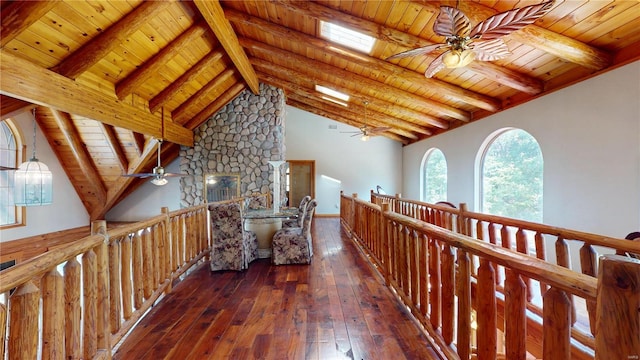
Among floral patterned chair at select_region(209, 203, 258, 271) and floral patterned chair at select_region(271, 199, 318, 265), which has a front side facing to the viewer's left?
floral patterned chair at select_region(271, 199, 318, 265)

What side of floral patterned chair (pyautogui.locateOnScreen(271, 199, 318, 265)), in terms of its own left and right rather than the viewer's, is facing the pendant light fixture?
front

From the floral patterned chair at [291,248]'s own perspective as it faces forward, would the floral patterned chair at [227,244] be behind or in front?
in front

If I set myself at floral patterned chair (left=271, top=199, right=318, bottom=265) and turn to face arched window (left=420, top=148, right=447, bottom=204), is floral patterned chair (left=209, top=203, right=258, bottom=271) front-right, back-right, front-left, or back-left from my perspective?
back-left

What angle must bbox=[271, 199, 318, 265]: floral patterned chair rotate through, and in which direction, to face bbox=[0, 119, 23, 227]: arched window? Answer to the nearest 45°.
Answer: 0° — it already faces it

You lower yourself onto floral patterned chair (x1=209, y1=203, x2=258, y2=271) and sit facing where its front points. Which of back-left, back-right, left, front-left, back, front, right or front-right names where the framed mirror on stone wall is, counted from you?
front-left

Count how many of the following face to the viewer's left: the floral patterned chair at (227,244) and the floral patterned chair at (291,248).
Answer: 1

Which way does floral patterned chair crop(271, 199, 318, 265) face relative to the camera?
to the viewer's left

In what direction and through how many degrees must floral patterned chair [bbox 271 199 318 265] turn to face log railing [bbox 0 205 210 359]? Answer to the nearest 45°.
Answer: approximately 45° to its left

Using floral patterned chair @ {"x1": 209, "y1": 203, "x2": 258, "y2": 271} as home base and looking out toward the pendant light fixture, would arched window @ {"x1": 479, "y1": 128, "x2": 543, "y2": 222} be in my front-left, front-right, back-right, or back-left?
back-right

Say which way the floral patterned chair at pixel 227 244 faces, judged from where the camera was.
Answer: facing away from the viewer and to the right of the viewer

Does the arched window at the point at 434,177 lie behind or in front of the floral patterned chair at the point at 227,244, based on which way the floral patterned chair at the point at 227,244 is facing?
in front
